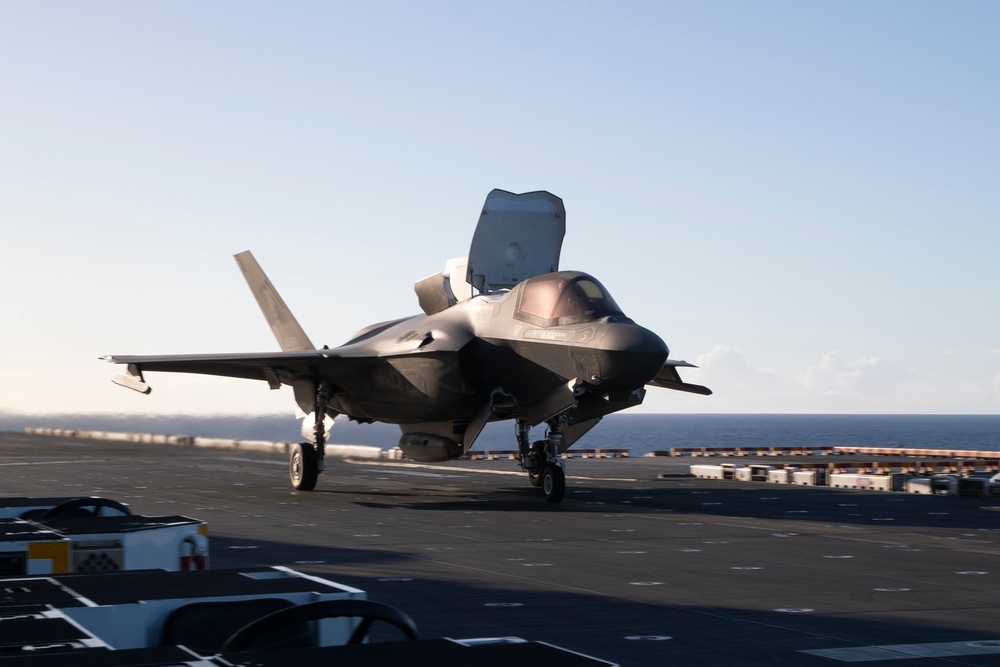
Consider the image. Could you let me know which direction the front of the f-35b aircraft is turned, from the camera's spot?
facing the viewer and to the right of the viewer
